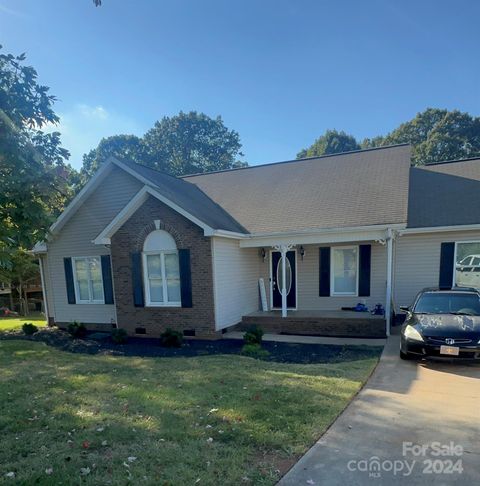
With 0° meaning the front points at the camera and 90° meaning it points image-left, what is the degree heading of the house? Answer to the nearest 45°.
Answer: approximately 0°

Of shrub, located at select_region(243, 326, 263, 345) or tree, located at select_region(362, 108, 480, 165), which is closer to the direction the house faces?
the shrub

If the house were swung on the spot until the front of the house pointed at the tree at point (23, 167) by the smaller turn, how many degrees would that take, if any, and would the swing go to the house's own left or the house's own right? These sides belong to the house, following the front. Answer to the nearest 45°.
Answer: approximately 45° to the house's own right

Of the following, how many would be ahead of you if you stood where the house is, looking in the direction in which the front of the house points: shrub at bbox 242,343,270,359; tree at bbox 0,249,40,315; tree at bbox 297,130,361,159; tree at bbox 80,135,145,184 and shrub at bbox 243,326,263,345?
2

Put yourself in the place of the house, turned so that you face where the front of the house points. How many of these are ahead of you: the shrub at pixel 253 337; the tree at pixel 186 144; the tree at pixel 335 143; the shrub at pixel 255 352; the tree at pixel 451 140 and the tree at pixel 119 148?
2

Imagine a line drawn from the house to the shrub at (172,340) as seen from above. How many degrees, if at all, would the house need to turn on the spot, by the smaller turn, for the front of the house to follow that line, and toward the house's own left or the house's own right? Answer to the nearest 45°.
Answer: approximately 45° to the house's own right

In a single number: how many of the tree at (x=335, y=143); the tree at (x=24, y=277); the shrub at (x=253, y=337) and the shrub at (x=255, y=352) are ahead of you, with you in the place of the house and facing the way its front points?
2

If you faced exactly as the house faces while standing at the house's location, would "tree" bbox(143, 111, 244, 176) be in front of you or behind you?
behind

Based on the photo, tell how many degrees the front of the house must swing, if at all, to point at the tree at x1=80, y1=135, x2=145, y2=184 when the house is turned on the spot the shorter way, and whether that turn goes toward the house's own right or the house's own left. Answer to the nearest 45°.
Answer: approximately 135° to the house's own right

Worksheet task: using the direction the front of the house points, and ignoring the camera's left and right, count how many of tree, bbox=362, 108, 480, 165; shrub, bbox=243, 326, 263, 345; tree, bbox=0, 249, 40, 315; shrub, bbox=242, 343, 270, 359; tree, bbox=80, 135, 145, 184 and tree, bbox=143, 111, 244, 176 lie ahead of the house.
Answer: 2

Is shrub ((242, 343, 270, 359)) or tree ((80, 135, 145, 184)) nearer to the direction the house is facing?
the shrub

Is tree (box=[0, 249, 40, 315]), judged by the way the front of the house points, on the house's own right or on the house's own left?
on the house's own right

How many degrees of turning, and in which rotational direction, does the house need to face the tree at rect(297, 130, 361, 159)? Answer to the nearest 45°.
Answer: approximately 180°

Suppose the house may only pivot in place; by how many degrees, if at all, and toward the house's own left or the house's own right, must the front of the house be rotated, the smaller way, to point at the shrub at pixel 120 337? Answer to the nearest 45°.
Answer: approximately 90° to the house's own right
